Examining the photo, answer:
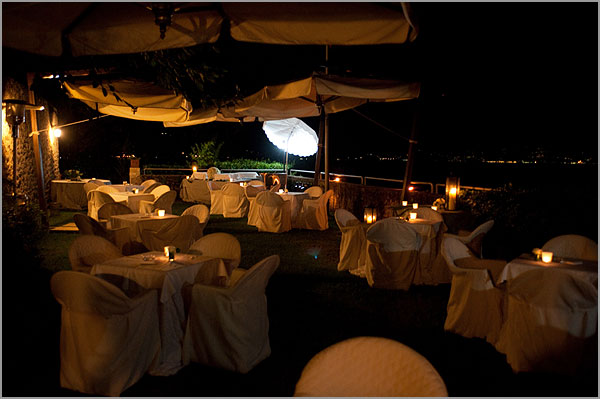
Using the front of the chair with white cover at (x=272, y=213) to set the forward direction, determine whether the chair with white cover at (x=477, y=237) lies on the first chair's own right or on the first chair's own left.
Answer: on the first chair's own right

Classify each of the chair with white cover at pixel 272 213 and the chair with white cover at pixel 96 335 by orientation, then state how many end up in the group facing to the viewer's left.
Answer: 0

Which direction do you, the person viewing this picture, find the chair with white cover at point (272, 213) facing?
facing away from the viewer and to the right of the viewer

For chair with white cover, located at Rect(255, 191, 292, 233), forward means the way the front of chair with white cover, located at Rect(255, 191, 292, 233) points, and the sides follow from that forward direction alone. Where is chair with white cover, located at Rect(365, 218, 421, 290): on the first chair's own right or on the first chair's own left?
on the first chair's own right

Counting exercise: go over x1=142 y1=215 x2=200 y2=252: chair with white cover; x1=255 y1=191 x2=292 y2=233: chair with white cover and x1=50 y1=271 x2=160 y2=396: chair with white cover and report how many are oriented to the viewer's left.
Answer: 1

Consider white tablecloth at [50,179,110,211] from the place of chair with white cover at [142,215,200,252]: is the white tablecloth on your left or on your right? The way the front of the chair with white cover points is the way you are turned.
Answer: on your right

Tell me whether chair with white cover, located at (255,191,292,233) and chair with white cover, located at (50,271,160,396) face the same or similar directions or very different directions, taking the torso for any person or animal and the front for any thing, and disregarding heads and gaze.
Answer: same or similar directions

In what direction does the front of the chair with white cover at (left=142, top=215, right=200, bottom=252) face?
to the viewer's left

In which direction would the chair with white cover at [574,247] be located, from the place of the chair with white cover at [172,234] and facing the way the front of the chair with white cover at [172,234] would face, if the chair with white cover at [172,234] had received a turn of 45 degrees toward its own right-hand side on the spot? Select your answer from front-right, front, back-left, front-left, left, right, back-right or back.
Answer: back

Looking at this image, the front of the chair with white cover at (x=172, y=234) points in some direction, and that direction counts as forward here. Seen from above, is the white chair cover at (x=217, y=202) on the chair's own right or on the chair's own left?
on the chair's own right

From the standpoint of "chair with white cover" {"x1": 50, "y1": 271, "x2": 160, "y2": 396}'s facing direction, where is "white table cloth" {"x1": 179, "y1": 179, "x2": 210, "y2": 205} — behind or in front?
in front

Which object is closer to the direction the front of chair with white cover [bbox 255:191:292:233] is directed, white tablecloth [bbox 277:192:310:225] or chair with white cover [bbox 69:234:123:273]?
the white tablecloth

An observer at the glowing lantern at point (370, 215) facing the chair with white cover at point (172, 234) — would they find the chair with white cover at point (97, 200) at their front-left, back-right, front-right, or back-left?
front-right

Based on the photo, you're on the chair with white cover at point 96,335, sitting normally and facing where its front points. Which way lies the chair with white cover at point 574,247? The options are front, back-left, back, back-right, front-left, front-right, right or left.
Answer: front-right

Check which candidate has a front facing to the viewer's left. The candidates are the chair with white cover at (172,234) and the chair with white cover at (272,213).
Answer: the chair with white cover at (172,234)
